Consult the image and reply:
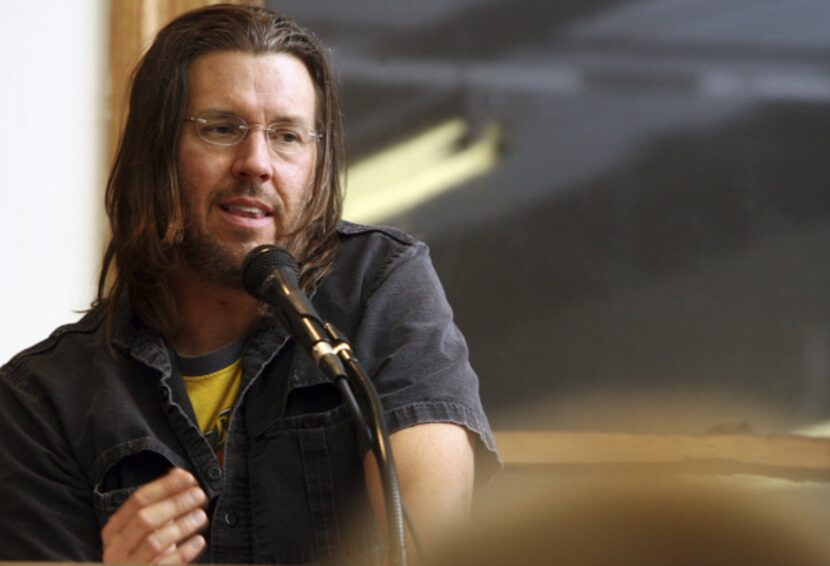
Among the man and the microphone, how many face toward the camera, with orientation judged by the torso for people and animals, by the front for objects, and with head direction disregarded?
1

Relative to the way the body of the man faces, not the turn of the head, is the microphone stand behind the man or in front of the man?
in front

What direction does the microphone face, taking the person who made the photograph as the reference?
facing away from the viewer and to the left of the viewer

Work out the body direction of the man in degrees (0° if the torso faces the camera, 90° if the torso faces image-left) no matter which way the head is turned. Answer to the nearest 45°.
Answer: approximately 0°
